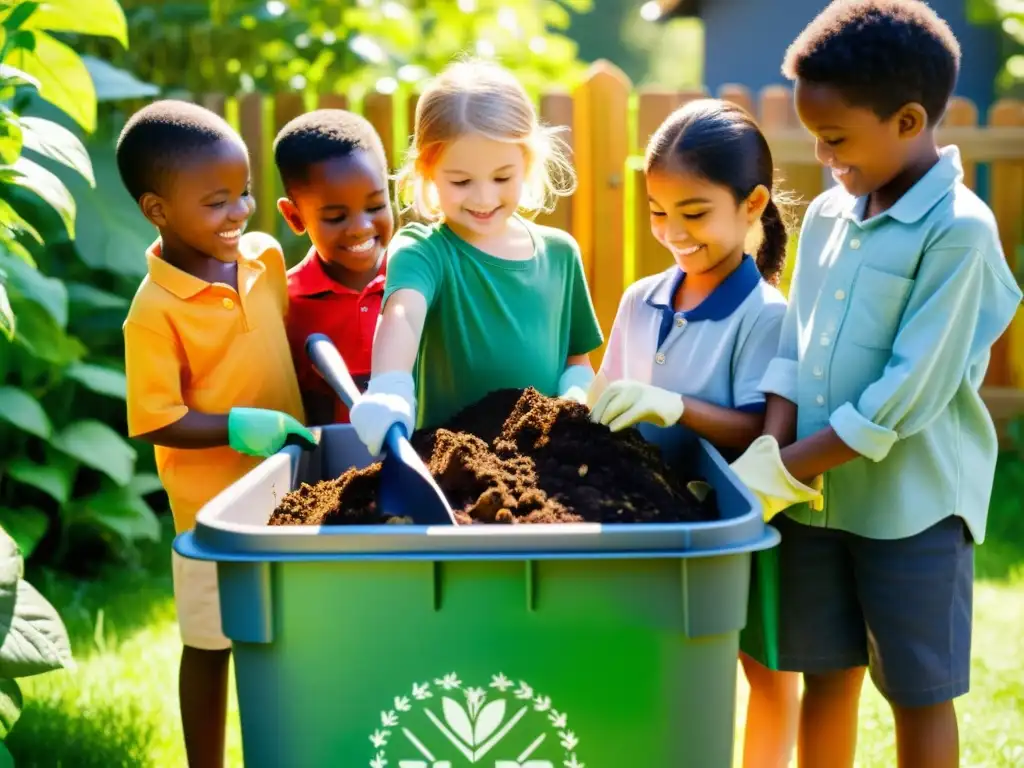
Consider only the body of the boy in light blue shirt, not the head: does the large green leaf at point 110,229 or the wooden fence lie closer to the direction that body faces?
the large green leaf

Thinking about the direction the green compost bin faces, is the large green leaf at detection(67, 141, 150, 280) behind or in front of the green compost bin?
behind

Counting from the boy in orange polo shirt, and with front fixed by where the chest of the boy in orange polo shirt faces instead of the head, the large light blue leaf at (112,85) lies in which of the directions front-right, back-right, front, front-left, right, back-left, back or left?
back-left

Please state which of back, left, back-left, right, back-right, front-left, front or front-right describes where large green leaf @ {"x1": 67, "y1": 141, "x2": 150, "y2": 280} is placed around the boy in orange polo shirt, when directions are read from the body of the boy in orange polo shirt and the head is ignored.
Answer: back-left

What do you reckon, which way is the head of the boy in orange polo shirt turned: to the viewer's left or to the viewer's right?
to the viewer's right

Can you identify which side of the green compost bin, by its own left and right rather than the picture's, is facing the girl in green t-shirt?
back

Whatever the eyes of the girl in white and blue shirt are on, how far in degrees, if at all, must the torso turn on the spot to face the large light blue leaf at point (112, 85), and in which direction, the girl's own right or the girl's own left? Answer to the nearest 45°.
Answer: approximately 90° to the girl's own right

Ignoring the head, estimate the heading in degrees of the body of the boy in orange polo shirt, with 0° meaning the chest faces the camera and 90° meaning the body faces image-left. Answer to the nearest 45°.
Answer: approximately 315°

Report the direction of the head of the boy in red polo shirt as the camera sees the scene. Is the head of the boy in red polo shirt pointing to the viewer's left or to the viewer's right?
to the viewer's right
